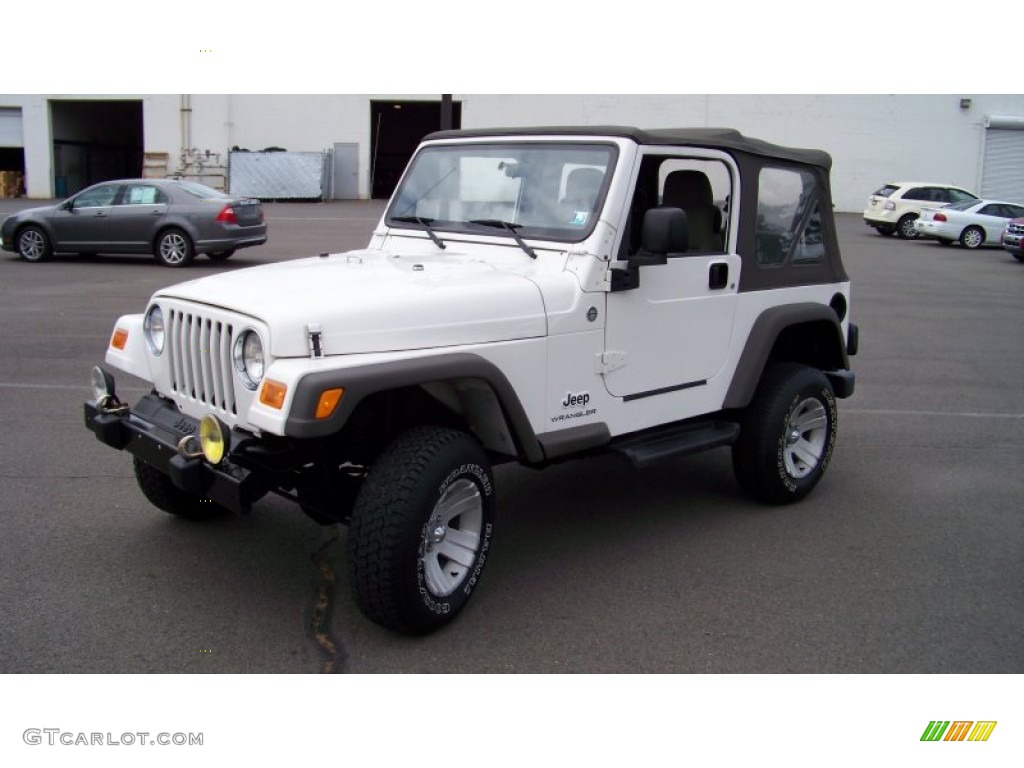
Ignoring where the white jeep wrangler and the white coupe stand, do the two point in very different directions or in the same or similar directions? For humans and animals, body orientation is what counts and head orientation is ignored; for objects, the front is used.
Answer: very different directions

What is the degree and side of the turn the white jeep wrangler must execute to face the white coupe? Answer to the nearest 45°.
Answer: approximately 180°

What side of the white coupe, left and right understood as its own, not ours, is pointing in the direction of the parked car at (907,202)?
left

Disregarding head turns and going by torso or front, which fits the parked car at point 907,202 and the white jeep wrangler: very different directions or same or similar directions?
very different directions

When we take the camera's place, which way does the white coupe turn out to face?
facing away from the viewer and to the right of the viewer

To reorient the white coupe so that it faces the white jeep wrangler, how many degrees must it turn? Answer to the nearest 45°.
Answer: approximately 135° to its right

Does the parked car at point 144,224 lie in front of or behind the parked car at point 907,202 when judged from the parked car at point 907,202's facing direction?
behind

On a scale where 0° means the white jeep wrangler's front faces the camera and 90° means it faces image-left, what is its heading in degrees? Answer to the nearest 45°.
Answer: approximately 45°

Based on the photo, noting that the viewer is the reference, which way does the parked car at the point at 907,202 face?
facing away from the viewer and to the right of the viewer
